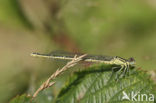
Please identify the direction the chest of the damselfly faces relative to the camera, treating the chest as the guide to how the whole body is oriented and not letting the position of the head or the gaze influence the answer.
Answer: to the viewer's right
